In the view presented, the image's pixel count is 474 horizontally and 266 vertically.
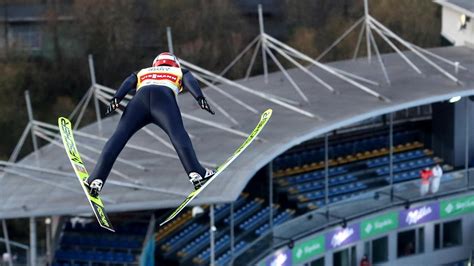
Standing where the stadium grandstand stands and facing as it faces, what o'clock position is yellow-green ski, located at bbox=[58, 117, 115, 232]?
The yellow-green ski is roughly at 2 o'clock from the stadium grandstand.

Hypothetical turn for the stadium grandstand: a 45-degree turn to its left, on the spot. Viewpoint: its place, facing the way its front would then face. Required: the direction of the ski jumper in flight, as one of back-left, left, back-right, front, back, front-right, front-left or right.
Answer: right

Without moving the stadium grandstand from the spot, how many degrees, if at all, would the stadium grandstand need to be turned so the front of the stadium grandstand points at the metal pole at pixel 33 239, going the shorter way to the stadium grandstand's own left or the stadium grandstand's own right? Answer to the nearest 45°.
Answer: approximately 90° to the stadium grandstand's own right
